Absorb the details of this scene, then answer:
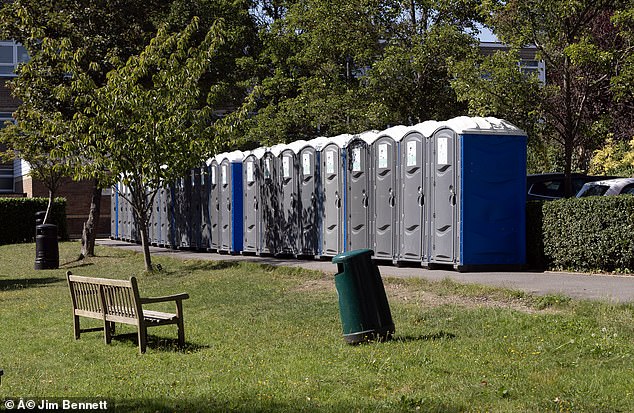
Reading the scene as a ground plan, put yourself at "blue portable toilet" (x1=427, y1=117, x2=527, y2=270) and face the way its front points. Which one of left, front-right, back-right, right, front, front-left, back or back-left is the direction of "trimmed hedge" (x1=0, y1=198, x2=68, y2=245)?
right

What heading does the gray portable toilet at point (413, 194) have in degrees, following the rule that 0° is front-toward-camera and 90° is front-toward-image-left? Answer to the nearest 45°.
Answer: approximately 45°

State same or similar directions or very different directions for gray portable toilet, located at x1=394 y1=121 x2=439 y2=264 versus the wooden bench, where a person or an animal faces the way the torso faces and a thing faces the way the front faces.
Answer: very different directions

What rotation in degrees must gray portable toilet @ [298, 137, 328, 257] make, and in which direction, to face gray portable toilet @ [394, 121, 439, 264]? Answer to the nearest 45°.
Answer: approximately 90° to its left

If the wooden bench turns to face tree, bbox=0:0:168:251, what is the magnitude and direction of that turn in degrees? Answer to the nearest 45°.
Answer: approximately 45° to its left

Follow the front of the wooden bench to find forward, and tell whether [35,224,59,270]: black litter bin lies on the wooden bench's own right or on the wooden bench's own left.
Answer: on the wooden bench's own left

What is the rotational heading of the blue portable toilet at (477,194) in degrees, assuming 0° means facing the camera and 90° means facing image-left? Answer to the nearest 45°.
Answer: approximately 45°

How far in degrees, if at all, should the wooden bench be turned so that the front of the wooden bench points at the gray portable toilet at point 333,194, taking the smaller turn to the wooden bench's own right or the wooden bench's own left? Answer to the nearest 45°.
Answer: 0° — it already faces it

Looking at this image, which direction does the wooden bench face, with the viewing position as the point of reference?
facing away from the viewer and to the right of the viewer
